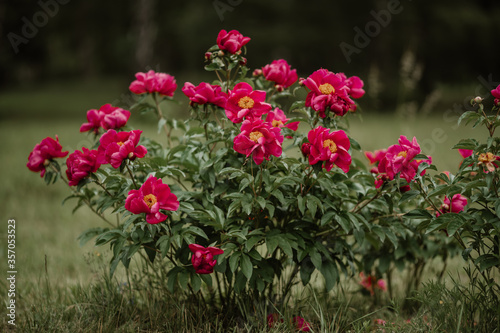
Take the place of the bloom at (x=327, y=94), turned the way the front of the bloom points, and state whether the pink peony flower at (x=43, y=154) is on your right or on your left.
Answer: on your right

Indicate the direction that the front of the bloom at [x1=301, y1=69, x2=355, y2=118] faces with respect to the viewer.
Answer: facing the viewer

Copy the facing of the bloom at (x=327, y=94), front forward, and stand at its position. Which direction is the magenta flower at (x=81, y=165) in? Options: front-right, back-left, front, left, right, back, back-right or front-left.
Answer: right

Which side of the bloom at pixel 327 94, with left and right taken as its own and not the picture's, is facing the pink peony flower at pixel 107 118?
right
